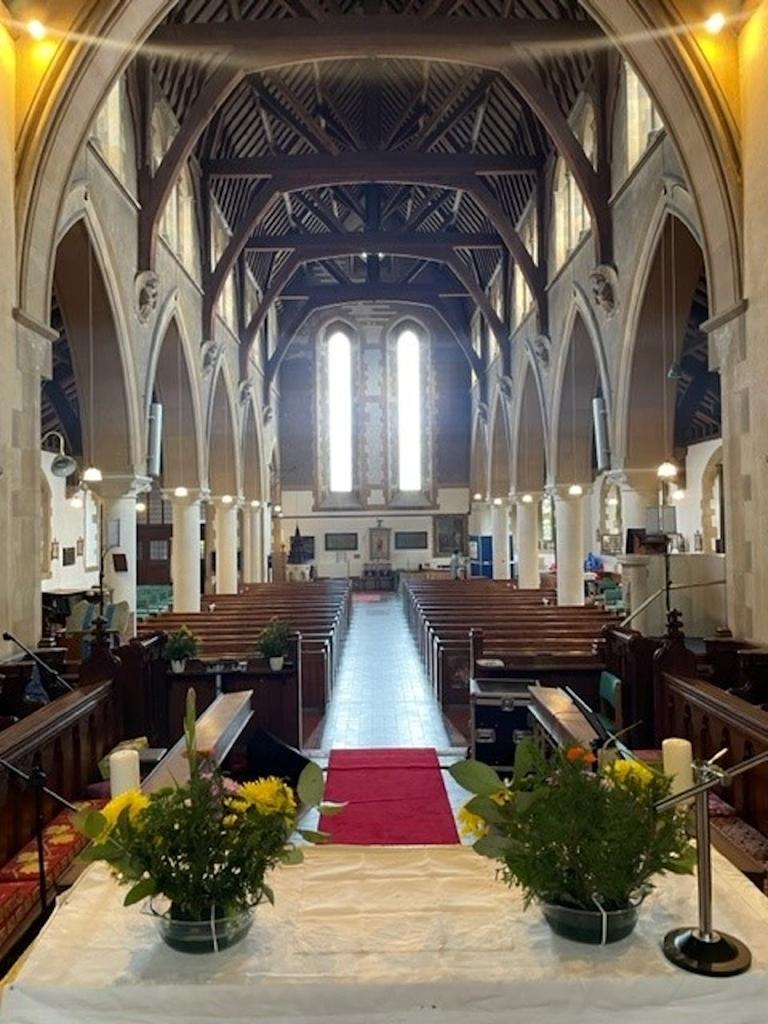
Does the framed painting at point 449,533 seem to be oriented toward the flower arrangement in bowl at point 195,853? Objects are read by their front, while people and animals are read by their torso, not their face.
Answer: yes

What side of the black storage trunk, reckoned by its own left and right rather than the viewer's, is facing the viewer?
front

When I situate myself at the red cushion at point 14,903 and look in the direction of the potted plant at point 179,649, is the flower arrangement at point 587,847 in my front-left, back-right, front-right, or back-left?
back-right

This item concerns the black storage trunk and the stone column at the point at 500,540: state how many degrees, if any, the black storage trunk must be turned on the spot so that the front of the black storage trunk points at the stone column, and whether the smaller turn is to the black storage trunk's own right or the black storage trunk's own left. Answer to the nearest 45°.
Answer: approximately 180°

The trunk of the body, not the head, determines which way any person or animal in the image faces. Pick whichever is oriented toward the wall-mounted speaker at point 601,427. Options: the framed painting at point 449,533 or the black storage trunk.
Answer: the framed painting

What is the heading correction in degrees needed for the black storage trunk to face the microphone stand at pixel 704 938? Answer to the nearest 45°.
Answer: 0° — it already faces it

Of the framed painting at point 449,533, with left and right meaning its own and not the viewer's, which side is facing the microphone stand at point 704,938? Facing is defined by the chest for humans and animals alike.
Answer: front

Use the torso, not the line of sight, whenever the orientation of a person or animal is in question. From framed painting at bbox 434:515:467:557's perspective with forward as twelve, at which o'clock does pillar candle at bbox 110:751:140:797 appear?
The pillar candle is roughly at 12 o'clock from the framed painting.

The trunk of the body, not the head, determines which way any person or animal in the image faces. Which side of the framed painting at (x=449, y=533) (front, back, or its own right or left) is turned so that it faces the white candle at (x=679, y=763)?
front

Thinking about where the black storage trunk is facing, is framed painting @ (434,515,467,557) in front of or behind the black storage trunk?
behind

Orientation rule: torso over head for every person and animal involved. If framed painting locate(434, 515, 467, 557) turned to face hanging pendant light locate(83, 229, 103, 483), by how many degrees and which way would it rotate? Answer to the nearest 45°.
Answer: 0° — it already faces it

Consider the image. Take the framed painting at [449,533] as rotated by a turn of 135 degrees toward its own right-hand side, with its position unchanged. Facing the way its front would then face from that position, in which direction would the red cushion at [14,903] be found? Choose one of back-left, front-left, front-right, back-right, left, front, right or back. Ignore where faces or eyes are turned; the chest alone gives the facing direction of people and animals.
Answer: back-left

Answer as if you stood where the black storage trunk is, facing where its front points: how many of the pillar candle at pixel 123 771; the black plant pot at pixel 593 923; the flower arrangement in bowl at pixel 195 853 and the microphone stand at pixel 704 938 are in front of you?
4

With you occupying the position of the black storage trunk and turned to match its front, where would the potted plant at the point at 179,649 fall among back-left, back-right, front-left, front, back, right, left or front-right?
right

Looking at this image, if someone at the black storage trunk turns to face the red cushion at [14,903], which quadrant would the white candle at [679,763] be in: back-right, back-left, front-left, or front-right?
front-left
